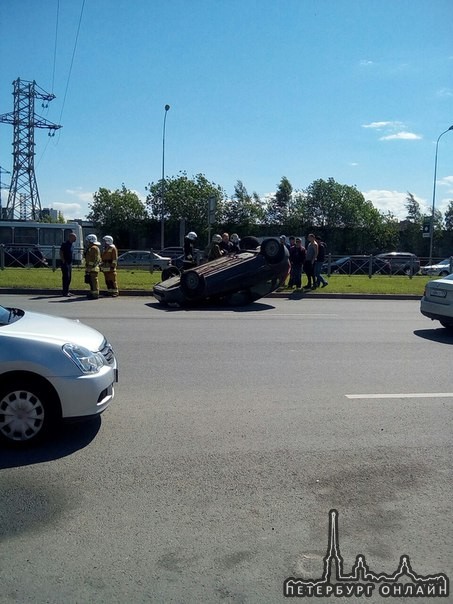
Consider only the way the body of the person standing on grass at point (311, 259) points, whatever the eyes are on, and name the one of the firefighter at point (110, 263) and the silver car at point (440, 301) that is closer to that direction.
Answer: the firefighter

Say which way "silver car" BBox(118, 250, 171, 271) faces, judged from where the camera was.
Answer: facing to the left of the viewer

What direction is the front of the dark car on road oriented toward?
to the viewer's left

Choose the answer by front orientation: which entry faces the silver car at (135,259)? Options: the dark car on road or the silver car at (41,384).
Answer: the dark car on road

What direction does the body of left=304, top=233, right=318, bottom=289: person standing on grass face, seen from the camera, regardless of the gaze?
to the viewer's left

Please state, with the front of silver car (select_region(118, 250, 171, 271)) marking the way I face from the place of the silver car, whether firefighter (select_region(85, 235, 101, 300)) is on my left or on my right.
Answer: on my left

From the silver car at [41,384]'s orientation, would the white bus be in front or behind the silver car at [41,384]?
behind

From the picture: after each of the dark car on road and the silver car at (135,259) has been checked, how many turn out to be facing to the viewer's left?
2

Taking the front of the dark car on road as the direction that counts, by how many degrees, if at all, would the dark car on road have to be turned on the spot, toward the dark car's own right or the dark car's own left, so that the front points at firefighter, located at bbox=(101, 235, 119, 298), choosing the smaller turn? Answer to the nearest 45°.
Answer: approximately 45° to the dark car's own left
